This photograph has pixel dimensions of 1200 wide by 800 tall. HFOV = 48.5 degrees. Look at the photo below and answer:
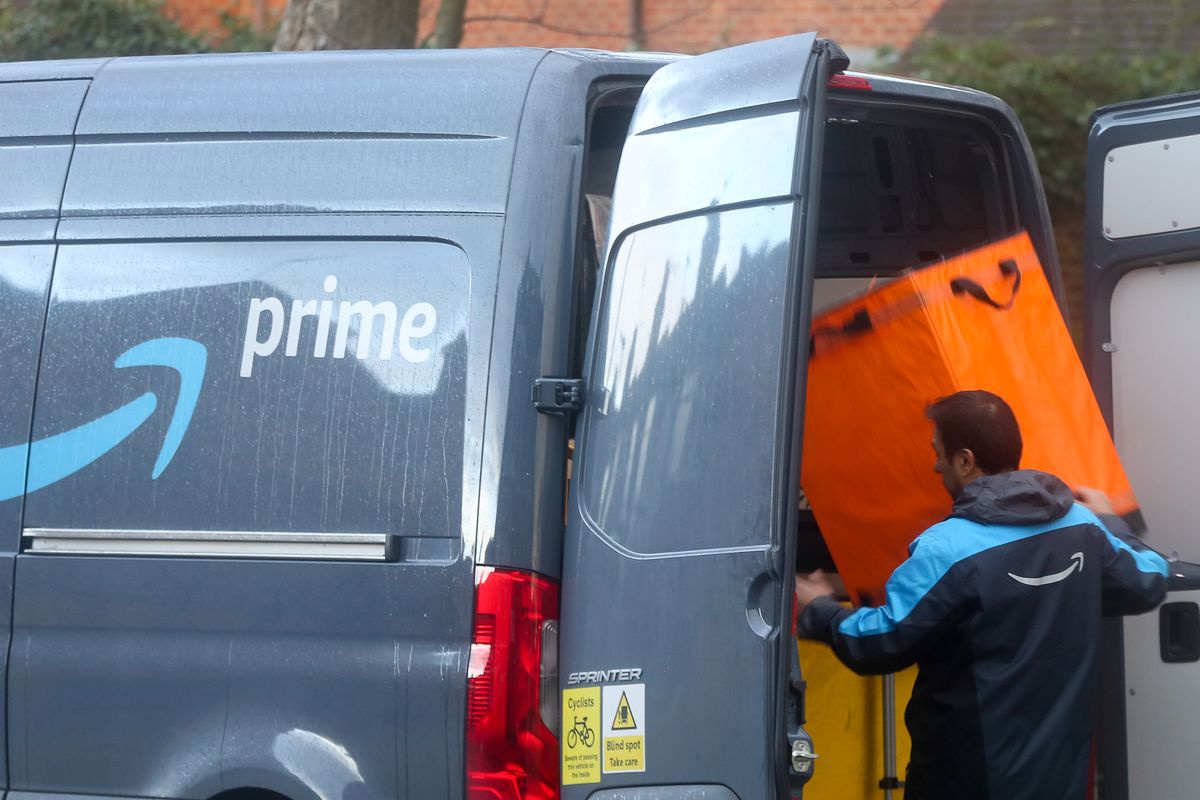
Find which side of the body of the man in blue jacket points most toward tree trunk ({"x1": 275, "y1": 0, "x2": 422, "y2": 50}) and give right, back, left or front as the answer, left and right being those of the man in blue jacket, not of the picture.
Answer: front

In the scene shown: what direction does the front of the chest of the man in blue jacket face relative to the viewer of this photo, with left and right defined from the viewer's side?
facing away from the viewer and to the left of the viewer

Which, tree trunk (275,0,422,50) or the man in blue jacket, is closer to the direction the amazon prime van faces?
the tree trunk

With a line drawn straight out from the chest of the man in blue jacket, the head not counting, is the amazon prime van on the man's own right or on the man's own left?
on the man's own left

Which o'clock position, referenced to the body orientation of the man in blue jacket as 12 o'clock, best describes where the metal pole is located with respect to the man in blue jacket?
The metal pole is roughly at 1 o'clock from the man in blue jacket.

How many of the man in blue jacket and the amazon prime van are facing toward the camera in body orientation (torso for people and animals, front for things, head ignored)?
0

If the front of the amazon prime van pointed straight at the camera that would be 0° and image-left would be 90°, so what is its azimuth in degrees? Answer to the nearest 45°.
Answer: approximately 135°

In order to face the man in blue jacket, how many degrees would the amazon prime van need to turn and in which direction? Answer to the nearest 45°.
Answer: approximately 135° to its right

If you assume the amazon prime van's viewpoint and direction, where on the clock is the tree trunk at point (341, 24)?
The tree trunk is roughly at 1 o'clock from the amazon prime van.
